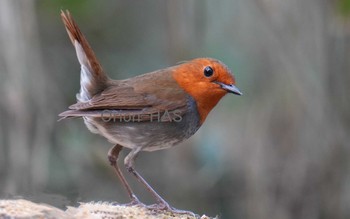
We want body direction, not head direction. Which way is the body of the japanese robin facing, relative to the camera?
to the viewer's right
